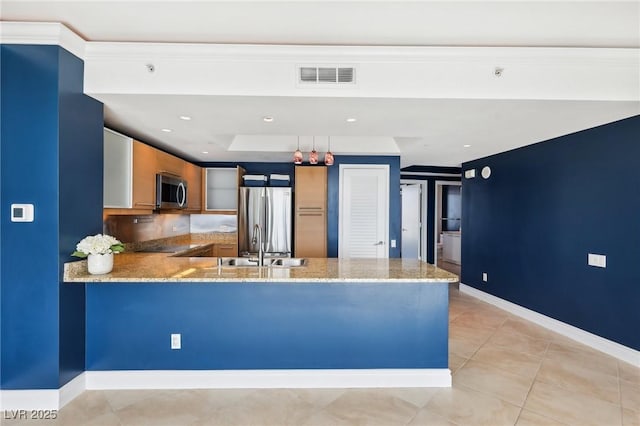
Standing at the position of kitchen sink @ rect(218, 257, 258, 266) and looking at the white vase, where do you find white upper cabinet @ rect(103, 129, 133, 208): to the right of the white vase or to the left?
right

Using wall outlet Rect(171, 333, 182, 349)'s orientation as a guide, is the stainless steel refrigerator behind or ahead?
behind

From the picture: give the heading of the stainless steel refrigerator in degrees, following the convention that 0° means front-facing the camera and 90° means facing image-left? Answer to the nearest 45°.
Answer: approximately 0°

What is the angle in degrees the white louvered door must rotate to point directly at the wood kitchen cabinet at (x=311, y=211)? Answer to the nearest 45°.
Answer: approximately 90° to its right

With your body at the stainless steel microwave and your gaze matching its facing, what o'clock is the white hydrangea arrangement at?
The white hydrangea arrangement is roughly at 2 o'clock from the stainless steel microwave.

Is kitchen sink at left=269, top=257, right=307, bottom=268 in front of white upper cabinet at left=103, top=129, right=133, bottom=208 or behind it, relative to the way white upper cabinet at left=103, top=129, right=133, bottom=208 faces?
in front

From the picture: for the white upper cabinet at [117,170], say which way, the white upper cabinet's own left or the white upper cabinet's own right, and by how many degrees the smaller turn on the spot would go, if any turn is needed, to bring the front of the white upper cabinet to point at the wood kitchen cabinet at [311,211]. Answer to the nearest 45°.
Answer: approximately 45° to the white upper cabinet's own left

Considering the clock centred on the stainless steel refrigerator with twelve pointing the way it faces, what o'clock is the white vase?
The white vase is roughly at 1 o'clock from the stainless steel refrigerator.
